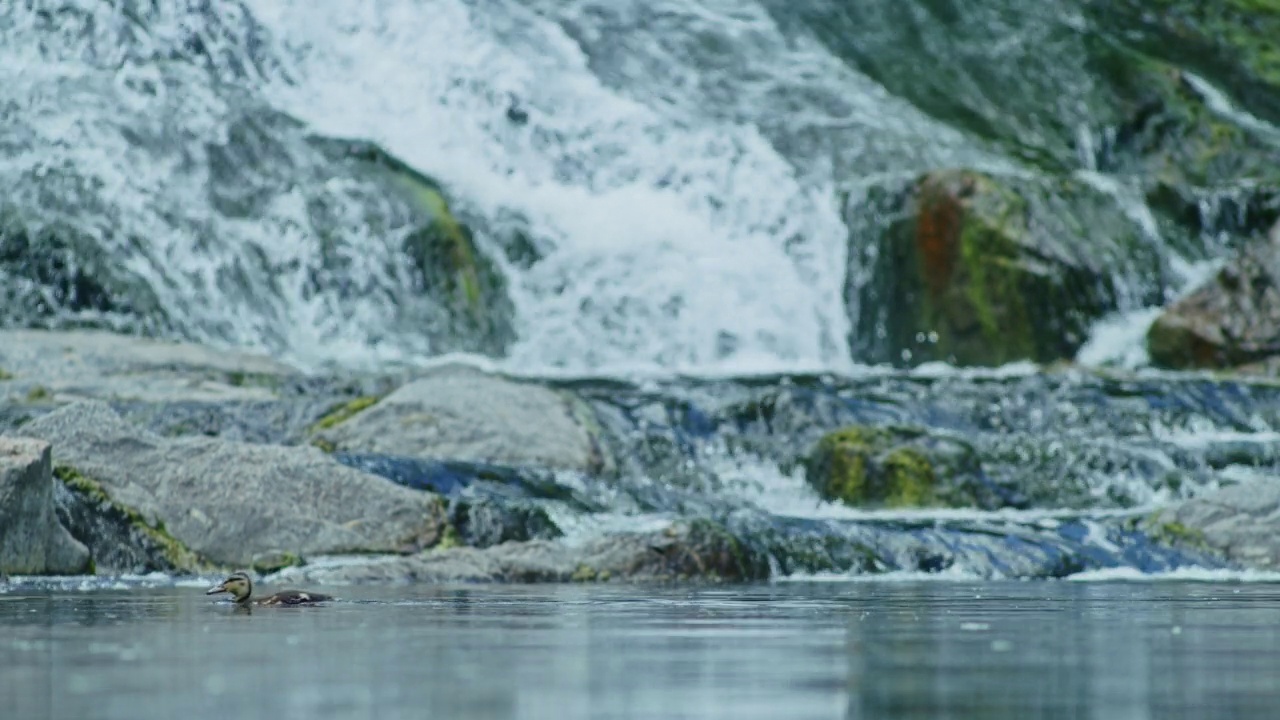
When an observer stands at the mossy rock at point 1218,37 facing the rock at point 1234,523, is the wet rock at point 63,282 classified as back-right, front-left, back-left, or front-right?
front-right

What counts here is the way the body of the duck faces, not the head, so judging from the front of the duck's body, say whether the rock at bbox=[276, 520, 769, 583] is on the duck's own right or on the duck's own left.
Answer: on the duck's own right

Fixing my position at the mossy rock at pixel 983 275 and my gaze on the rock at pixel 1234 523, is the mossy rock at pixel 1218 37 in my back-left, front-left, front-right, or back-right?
back-left

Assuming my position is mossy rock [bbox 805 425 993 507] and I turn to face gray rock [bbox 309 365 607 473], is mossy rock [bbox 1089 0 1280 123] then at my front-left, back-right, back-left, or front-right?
back-right

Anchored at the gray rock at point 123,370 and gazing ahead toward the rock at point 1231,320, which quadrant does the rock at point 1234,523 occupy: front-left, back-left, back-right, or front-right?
front-right

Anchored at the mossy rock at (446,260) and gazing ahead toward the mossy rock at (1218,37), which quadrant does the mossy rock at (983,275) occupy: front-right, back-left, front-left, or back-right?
front-right

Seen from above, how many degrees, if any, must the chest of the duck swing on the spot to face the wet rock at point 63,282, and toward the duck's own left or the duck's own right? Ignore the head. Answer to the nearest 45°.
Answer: approximately 90° to the duck's own right

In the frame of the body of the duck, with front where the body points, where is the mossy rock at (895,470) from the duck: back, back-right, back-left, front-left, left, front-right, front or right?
back-right

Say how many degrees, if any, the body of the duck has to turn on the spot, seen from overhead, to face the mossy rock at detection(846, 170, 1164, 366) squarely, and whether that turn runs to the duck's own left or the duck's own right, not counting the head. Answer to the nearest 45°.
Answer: approximately 135° to the duck's own right

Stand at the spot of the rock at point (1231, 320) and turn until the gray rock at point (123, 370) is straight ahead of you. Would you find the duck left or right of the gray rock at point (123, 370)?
left

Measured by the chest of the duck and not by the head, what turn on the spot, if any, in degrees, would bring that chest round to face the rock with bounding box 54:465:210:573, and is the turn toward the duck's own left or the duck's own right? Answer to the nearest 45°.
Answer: approximately 90° to the duck's own right

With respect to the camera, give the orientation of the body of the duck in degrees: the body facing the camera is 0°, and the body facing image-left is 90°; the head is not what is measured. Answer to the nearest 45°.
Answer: approximately 90°

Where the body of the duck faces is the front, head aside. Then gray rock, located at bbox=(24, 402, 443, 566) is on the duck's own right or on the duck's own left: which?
on the duck's own right

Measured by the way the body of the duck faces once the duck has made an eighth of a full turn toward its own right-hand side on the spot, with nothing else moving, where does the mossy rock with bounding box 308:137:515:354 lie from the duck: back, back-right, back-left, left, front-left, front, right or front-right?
front-right

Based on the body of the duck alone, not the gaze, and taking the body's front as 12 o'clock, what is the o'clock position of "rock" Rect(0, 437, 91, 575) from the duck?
The rock is roughly at 2 o'clock from the duck.
